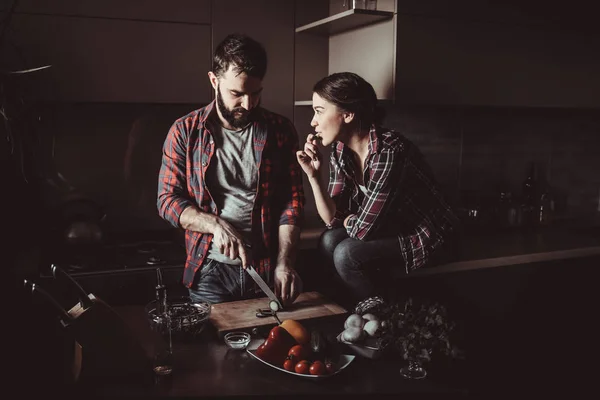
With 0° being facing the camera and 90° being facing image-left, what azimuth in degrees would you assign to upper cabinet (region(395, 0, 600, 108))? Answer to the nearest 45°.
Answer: approximately 0°

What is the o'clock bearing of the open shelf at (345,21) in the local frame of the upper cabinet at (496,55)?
The open shelf is roughly at 2 o'clock from the upper cabinet.

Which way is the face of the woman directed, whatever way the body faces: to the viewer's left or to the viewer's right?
to the viewer's left

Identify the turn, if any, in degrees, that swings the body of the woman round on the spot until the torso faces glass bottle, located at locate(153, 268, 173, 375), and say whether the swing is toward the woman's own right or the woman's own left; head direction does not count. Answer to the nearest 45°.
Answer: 0° — they already face it

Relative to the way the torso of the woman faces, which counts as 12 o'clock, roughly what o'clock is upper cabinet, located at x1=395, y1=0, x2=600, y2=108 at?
The upper cabinet is roughly at 6 o'clock from the woman.

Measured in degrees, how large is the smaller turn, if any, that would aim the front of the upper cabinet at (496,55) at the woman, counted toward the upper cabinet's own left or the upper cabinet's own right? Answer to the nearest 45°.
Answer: approximately 45° to the upper cabinet's own right

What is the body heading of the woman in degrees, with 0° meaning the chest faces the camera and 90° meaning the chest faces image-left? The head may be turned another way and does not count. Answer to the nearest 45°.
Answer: approximately 45°

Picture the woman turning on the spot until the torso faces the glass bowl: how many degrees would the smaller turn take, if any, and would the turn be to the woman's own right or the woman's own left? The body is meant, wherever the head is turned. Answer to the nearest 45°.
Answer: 0° — they already face it

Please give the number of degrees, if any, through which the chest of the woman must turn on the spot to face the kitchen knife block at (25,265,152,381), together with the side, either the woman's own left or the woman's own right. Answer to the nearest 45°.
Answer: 0° — they already face it

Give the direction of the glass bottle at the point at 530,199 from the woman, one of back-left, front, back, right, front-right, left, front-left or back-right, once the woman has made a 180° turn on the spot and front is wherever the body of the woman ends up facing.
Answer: front
